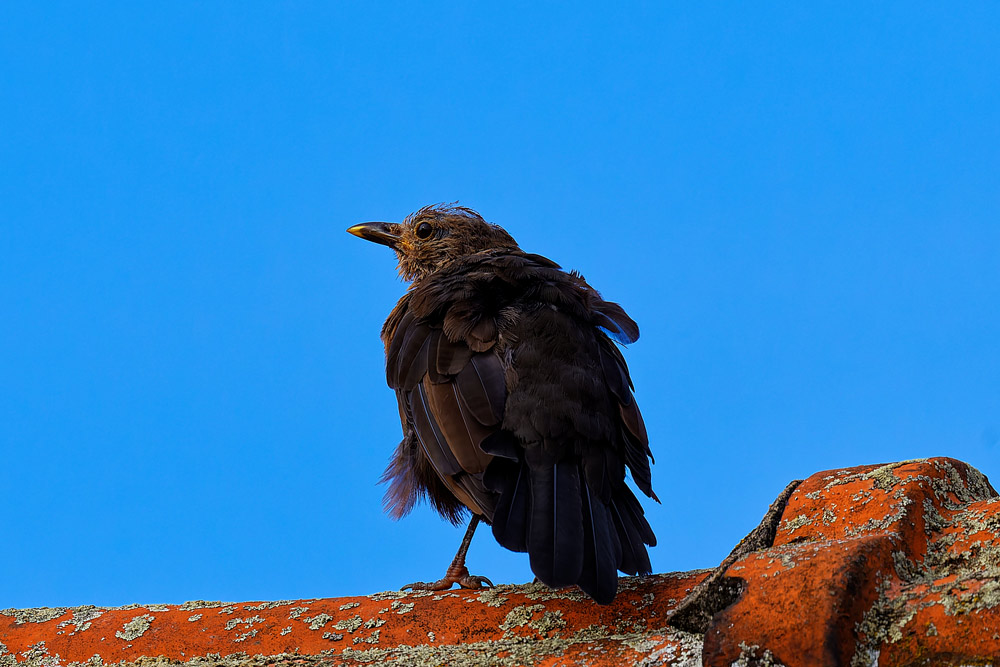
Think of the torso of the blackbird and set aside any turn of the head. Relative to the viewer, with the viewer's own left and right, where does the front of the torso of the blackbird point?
facing away from the viewer and to the left of the viewer

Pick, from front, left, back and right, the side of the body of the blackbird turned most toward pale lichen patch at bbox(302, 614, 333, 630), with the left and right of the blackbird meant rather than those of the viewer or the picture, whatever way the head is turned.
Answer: left
